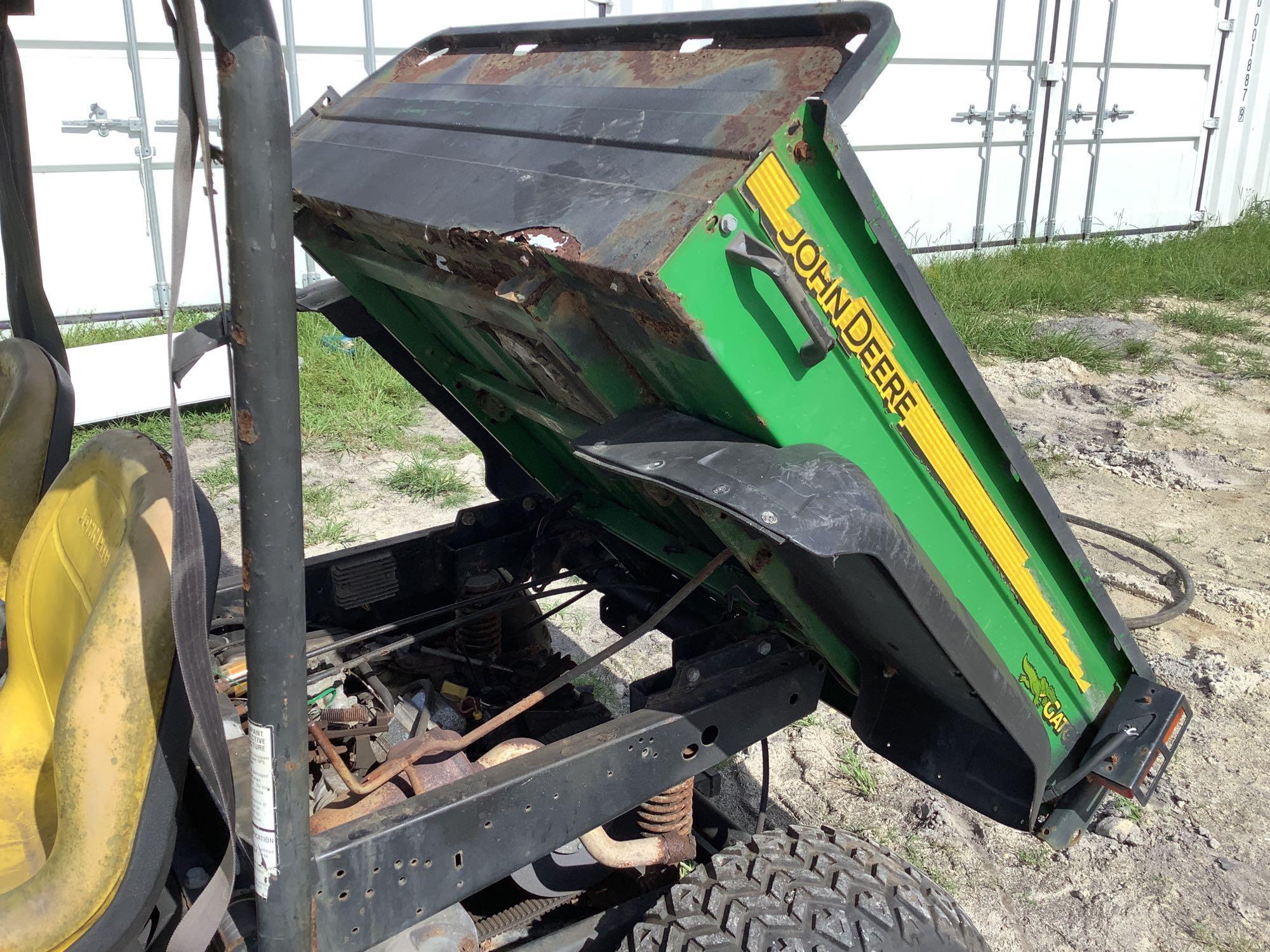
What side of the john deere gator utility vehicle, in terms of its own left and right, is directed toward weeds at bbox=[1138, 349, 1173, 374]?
back

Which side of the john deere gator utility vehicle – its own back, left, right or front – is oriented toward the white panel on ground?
right

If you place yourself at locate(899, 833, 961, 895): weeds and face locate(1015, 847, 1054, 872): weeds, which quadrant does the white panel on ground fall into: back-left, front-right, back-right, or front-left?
back-left

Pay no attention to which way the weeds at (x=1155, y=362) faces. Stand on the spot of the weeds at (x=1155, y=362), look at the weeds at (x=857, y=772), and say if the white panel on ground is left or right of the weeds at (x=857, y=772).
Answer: right

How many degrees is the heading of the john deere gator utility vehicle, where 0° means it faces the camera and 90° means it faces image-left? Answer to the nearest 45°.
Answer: approximately 45°

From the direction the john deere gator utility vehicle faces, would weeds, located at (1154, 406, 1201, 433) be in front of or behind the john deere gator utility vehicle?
behind

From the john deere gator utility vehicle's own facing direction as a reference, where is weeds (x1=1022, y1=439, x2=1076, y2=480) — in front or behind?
behind

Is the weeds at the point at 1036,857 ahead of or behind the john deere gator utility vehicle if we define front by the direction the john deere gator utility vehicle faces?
behind
